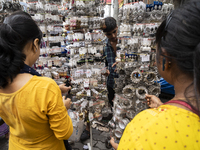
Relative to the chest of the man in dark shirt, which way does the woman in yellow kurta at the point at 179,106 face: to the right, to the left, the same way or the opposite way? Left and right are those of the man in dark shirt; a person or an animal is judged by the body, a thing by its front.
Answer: the opposite way

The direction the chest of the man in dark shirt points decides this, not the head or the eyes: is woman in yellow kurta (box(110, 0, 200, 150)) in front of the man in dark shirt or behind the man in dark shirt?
in front

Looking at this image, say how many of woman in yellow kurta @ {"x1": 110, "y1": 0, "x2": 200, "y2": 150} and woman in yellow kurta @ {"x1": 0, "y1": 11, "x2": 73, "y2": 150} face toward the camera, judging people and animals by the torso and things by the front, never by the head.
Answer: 0

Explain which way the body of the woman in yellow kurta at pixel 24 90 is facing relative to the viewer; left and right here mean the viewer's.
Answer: facing away from the viewer and to the right of the viewer

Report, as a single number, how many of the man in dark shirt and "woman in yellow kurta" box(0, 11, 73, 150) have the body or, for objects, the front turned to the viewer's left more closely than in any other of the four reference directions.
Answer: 0

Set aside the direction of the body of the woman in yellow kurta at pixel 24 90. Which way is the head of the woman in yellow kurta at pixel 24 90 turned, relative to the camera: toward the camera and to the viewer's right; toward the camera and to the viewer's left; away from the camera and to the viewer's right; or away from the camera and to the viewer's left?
away from the camera and to the viewer's right

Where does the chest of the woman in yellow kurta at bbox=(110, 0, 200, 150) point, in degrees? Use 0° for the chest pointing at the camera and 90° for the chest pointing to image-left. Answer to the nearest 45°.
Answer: approximately 135°
